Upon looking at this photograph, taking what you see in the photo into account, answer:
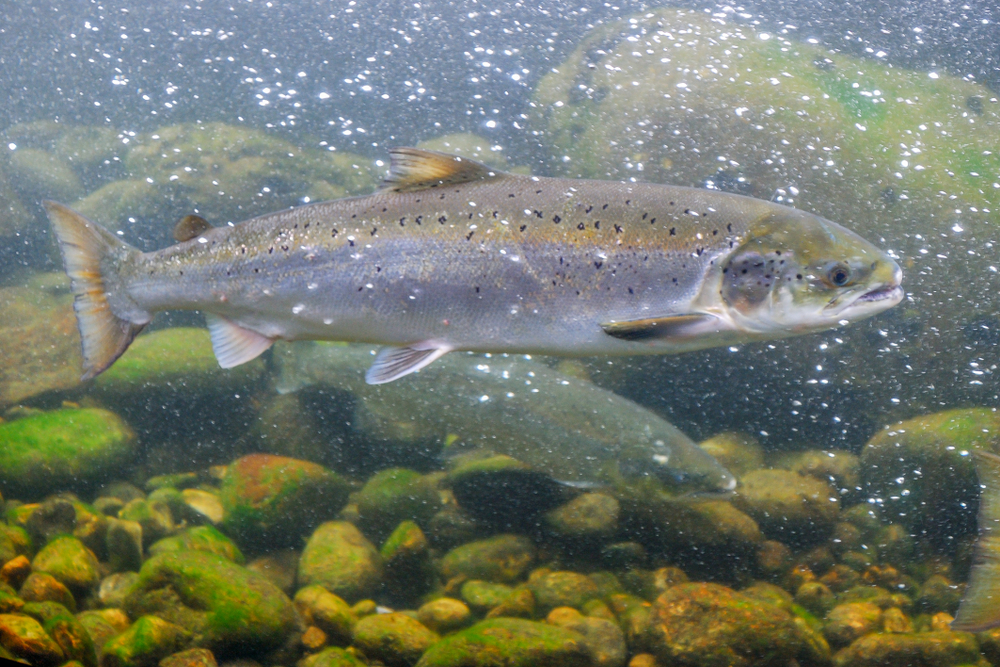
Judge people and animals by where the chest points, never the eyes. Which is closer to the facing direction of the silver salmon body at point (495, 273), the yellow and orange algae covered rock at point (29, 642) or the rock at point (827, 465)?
the rock

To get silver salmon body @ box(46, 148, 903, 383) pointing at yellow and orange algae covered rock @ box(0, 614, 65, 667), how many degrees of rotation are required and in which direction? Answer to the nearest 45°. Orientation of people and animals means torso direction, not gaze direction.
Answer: approximately 135° to its right

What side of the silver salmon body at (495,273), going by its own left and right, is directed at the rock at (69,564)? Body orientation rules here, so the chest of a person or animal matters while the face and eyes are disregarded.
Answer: back

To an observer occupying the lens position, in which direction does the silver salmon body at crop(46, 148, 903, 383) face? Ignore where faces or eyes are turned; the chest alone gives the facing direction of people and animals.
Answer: facing to the right of the viewer
